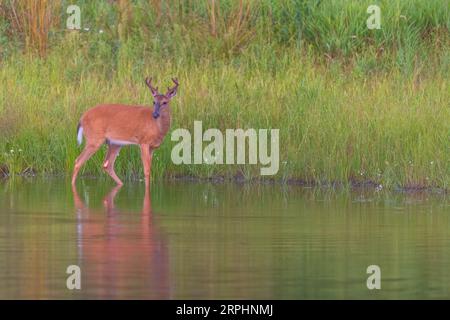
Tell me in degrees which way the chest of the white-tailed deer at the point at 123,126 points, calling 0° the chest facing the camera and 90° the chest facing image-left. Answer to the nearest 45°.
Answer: approximately 270°
